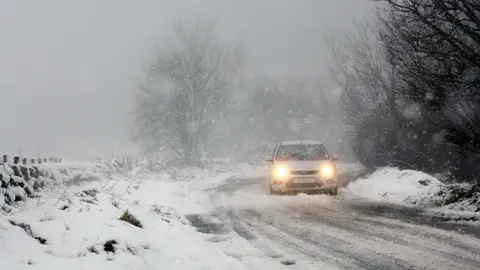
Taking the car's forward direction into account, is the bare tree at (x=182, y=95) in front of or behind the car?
behind

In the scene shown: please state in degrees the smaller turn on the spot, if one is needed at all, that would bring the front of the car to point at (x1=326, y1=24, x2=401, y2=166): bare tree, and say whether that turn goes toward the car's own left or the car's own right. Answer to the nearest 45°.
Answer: approximately 180°

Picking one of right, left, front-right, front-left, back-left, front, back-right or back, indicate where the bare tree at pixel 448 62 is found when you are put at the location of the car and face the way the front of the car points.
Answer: front-left

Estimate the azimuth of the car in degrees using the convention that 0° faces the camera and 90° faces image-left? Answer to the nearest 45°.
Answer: approximately 0°

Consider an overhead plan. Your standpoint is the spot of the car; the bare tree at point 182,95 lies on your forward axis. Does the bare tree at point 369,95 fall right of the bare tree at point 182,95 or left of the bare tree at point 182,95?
right

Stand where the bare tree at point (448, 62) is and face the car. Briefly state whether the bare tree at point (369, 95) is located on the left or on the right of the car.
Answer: right
